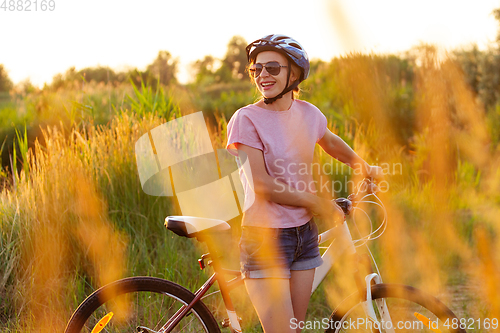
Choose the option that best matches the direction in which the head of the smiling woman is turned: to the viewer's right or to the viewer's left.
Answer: to the viewer's left

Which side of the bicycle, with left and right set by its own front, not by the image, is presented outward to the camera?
right
